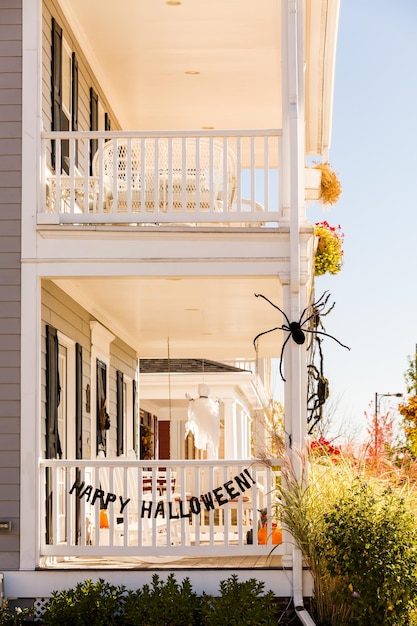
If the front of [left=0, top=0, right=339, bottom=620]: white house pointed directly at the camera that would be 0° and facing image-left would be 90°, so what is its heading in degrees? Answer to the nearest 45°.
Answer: approximately 270°

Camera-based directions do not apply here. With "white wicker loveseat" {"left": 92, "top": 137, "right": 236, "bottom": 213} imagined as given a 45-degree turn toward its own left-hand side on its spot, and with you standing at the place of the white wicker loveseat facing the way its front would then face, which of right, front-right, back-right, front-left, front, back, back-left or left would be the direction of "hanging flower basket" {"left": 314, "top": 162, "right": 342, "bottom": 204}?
left

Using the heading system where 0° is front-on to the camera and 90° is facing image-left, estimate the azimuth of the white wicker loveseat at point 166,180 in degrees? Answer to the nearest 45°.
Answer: approximately 0°

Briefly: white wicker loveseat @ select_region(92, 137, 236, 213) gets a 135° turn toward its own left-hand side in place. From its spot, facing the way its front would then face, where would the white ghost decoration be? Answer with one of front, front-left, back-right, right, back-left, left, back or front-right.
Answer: front-left

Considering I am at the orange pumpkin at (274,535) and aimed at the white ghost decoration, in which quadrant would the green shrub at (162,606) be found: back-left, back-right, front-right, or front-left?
back-left
